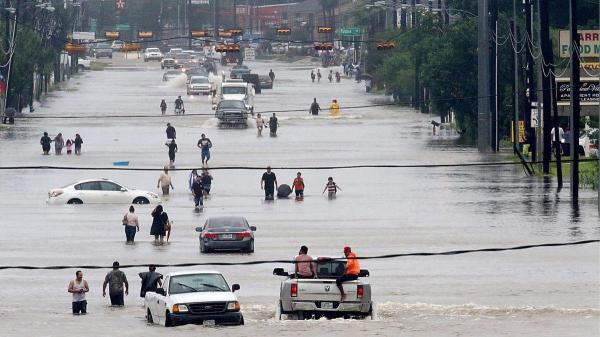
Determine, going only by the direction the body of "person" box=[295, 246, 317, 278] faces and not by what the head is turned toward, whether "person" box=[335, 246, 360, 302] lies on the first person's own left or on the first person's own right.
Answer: on the first person's own right

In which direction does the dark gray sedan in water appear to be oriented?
away from the camera

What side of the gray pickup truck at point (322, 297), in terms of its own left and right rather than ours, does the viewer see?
back

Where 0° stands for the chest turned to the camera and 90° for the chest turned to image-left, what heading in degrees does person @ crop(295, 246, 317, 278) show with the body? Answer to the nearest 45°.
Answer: approximately 180°

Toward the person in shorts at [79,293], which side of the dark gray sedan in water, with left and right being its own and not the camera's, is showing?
back

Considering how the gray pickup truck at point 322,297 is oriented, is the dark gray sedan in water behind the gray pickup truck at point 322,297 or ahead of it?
ahead
